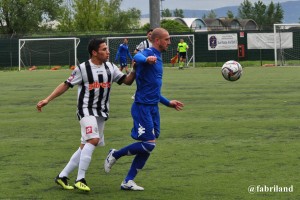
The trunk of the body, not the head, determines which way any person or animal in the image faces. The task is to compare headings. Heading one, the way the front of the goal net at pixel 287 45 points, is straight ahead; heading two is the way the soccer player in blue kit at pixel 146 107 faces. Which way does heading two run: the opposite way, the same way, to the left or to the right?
to the left

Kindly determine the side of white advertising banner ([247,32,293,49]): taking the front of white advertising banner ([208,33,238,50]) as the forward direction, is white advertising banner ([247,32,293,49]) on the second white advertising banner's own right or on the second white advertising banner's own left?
on the second white advertising banner's own left

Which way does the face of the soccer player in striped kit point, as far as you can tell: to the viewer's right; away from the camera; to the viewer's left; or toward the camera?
to the viewer's right

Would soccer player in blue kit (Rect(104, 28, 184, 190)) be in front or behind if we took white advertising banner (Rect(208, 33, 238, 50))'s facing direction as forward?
in front

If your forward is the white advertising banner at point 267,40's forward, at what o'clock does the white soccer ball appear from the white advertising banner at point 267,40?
The white soccer ball is roughly at 12 o'clock from the white advertising banner.

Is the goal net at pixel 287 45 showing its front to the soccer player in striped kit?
yes

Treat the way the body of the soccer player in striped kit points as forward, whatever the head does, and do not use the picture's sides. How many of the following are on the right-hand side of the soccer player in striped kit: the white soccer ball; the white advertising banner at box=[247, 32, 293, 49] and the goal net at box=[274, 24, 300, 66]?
0

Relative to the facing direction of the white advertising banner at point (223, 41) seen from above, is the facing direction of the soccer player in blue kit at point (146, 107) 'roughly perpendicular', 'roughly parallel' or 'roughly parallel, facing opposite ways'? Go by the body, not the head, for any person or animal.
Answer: roughly perpendicular

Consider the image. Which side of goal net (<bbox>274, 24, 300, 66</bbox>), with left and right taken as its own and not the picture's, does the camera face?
front

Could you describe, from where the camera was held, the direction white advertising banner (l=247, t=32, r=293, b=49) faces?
facing the viewer

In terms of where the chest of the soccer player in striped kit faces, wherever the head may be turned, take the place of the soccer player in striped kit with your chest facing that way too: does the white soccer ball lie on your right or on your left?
on your left

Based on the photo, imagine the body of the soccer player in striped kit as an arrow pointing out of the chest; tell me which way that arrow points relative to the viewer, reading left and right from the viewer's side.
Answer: facing the viewer and to the right of the viewer

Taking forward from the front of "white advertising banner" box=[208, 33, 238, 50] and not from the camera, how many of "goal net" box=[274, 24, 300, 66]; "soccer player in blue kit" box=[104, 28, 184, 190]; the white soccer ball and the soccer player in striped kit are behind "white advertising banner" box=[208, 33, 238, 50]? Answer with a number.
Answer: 0

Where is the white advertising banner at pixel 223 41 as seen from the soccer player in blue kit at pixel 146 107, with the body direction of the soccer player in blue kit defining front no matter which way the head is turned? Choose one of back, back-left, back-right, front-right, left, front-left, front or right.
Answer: left

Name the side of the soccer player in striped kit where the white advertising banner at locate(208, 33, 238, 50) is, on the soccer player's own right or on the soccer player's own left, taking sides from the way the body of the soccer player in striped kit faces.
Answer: on the soccer player's own left

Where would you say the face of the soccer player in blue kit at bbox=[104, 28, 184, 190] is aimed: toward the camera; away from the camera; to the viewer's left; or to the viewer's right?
to the viewer's right

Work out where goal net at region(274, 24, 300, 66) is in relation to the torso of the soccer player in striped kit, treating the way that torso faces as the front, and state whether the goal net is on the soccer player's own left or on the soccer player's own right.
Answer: on the soccer player's own left
